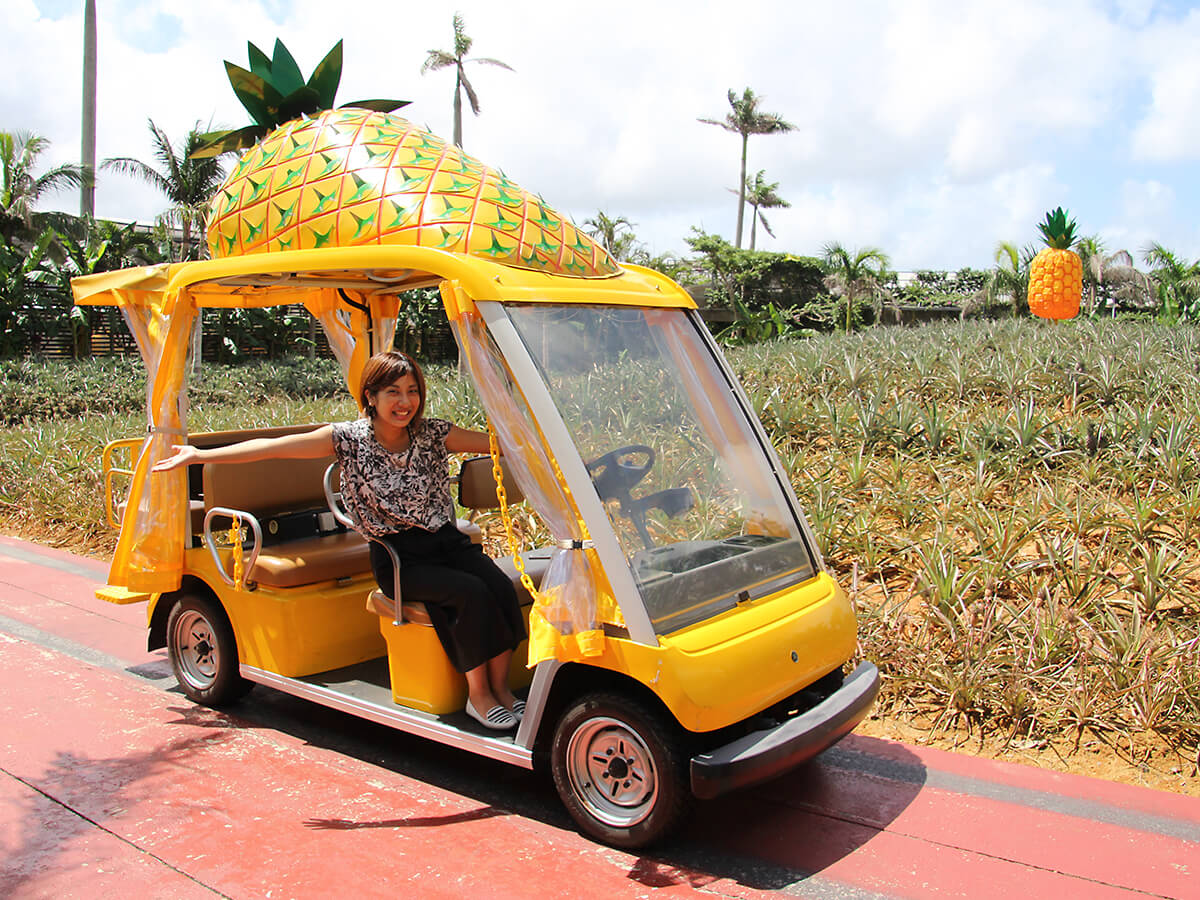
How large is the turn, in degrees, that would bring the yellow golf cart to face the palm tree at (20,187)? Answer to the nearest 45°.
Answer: approximately 180°

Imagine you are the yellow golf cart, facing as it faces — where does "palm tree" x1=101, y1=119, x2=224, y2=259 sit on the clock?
The palm tree is roughly at 7 o'clock from the yellow golf cart.

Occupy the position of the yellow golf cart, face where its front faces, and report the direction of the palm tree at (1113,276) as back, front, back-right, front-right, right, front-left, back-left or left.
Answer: left

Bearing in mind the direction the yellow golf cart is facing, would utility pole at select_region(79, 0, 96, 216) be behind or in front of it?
behind

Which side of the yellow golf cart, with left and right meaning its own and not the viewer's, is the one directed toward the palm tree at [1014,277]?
left

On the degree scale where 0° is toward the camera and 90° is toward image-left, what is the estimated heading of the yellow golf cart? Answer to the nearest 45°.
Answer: approximately 315°

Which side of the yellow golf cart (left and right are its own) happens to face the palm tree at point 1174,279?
left

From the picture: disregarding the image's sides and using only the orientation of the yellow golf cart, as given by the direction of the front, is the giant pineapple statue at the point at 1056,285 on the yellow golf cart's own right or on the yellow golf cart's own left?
on the yellow golf cart's own left

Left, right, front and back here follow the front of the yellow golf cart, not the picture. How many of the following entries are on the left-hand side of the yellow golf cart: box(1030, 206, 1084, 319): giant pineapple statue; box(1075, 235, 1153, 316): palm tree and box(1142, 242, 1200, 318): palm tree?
3
